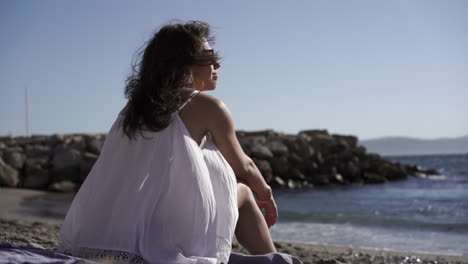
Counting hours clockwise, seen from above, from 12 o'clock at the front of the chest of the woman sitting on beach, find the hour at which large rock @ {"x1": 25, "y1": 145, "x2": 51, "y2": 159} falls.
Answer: The large rock is roughly at 10 o'clock from the woman sitting on beach.

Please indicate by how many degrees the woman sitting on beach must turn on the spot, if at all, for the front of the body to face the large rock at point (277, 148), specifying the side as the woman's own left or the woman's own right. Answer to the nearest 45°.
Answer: approximately 45° to the woman's own left

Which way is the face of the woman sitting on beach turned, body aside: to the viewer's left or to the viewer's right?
to the viewer's right

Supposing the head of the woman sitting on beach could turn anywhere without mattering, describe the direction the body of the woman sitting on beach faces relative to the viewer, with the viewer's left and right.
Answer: facing away from the viewer and to the right of the viewer

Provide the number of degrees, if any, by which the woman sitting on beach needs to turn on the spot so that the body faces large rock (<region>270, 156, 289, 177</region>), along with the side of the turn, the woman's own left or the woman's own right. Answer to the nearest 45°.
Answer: approximately 45° to the woman's own left

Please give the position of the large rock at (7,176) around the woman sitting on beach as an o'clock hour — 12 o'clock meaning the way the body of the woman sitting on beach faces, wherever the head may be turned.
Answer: The large rock is roughly at 10 o'clock from the woman sitting on beach.

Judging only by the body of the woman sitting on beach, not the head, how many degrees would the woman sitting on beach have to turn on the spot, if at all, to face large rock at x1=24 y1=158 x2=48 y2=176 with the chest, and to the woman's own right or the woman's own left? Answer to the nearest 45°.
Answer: approximately 45° to the woman's own left

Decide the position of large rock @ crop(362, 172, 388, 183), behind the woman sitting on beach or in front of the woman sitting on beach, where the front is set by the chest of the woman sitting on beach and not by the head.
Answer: in front
